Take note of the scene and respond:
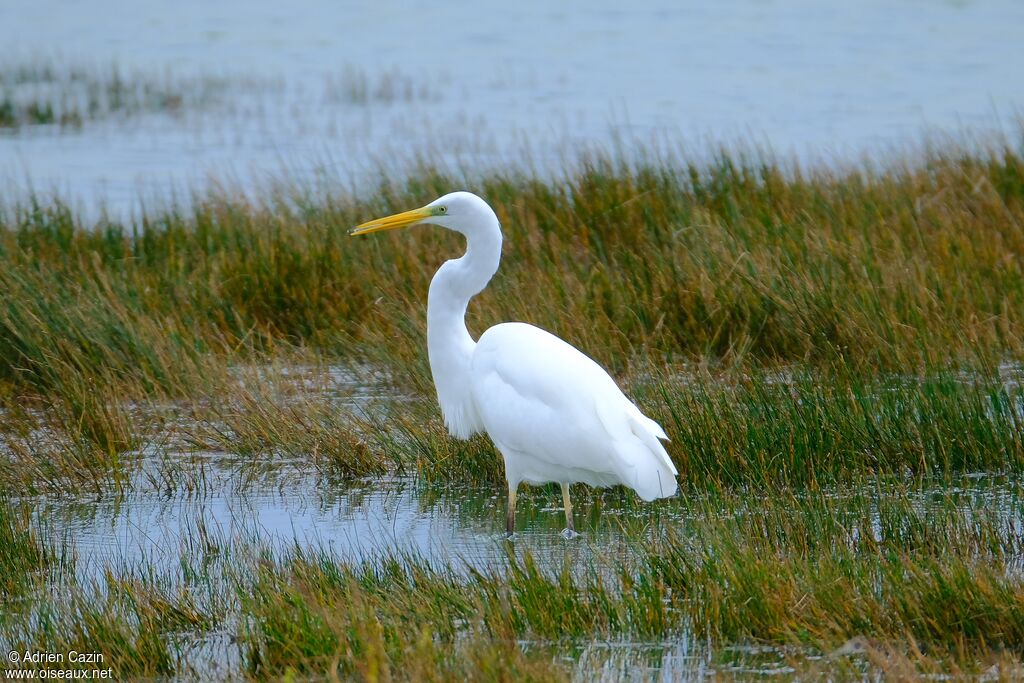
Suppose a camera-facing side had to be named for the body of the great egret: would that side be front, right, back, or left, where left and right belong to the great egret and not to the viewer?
left
